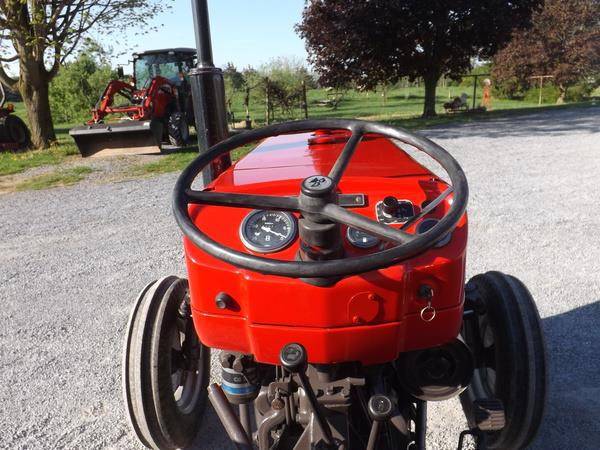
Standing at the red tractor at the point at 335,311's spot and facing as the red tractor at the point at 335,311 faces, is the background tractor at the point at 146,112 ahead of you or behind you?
ahead

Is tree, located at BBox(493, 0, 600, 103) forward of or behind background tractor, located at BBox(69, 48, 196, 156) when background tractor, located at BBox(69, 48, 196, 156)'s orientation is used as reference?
behind

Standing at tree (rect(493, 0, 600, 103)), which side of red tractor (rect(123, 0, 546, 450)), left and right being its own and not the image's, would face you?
front

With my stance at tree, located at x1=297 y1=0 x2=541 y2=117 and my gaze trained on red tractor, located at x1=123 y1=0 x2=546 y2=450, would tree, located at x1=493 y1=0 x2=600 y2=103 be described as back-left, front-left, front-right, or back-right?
back-left

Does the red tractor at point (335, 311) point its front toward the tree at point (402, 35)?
yes

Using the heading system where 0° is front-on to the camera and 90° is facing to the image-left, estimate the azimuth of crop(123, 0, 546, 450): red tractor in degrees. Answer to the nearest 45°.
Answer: approximately 180°

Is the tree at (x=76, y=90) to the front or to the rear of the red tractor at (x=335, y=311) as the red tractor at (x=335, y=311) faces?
to the front

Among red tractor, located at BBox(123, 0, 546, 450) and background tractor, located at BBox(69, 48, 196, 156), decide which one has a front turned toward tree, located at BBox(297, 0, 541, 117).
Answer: the red tractor

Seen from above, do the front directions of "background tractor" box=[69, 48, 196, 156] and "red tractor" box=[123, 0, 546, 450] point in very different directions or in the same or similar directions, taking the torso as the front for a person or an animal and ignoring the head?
very different directions

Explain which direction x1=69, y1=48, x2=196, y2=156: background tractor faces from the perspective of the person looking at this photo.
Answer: facing the viewer and to the left of the viewer

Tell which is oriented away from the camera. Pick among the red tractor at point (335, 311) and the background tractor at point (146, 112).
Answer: the red tractor

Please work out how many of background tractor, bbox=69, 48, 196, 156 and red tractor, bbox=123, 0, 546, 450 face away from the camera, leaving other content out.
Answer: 1

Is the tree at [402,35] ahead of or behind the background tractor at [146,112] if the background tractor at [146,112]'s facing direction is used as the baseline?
behind

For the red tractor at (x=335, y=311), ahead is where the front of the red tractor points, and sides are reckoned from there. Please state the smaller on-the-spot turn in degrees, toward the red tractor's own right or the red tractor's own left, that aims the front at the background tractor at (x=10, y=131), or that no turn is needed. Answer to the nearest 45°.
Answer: approximately 45° to the red tractor's own left

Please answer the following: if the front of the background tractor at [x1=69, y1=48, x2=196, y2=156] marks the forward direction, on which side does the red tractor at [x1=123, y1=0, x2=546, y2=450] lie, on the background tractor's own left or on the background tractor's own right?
on the background tractor's own left
